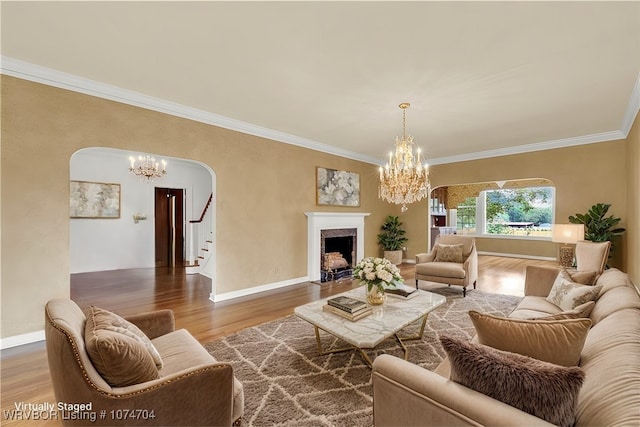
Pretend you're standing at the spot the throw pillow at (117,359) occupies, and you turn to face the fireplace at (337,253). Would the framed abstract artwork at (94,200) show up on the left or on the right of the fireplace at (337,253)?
left

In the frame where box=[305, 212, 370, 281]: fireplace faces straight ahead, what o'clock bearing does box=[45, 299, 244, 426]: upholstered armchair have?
The upholstered armchair is roughly at 2 o'clock from the fireplace.

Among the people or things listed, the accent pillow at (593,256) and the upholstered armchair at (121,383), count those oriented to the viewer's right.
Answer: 1

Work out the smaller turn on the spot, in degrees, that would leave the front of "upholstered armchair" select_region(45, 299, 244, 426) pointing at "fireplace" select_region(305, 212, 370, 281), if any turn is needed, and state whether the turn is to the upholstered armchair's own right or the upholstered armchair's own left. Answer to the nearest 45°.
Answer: approximately 45° to the upholstered armchair's own left

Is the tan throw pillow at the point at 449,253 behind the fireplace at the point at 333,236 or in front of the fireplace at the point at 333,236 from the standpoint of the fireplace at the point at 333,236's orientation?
in front

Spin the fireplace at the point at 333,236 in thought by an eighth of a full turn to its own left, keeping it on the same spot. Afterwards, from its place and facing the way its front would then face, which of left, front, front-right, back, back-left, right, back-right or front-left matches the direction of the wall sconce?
back

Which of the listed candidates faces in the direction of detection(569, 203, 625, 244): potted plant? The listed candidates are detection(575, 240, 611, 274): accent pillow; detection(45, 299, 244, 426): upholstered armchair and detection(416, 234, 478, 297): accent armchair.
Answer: the upholstered armchair

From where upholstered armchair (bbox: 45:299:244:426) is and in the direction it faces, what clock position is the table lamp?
The table lamp is roughly at 12 o'clock from the upholstered armchair.

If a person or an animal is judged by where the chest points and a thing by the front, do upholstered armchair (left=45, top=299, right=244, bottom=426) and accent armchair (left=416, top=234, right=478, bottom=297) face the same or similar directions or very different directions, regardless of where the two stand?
very different directions

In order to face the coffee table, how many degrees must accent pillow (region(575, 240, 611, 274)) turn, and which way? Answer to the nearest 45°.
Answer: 0° — it already faces it

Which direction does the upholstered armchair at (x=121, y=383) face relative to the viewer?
to the viewer's right

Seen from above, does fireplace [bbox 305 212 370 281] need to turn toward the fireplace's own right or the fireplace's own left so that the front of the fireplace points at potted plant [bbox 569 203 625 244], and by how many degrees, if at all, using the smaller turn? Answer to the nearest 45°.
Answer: approximately 45° to the fireplace's own left
